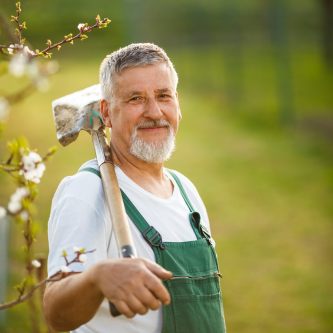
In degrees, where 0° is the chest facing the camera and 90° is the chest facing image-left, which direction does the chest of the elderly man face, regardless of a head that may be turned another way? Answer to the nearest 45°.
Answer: approximately 315°
